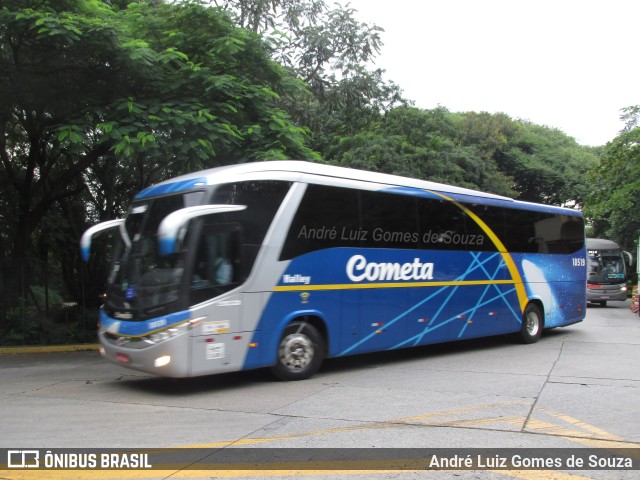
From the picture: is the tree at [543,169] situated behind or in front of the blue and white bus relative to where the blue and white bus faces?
behind

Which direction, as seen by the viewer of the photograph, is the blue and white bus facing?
facing the viewer and to the left of the viewer

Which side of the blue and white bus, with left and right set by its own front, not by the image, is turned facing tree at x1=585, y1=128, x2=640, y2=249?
back

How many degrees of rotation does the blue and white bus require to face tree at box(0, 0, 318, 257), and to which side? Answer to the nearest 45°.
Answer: approximately 90° to its right
